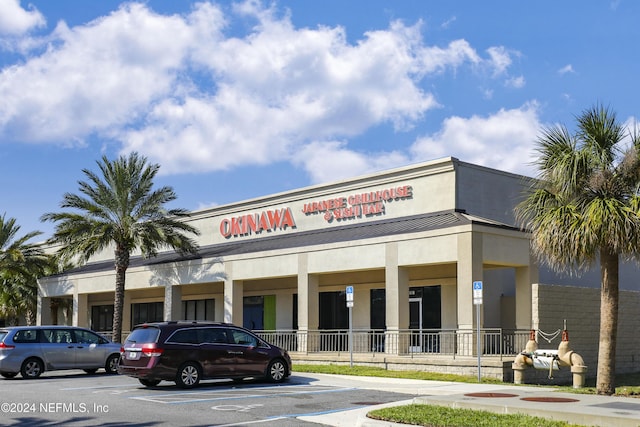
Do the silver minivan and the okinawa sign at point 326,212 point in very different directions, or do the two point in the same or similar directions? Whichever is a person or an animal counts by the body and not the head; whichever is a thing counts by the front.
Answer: very different directions

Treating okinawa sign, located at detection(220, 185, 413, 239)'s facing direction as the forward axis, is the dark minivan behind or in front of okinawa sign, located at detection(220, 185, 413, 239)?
in front

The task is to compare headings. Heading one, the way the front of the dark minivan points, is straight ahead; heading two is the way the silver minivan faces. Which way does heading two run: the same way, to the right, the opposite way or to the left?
the same way

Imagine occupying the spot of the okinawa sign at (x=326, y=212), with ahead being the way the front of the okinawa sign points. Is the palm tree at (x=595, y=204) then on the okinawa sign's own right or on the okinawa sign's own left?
on the okinawa sign's own left

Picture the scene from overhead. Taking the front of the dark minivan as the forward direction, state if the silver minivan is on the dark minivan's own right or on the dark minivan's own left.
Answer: on the dark minivan's own left

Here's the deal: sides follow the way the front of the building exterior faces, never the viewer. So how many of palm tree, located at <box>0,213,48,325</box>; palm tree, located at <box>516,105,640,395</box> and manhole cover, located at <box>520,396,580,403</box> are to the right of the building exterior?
1

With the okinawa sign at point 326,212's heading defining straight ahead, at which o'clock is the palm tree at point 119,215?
The palm tree is roughly at 2 o'clock from the okinawa sign.

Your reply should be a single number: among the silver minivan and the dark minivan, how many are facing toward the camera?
0

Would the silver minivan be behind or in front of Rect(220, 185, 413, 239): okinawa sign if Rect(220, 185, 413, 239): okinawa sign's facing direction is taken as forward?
in front

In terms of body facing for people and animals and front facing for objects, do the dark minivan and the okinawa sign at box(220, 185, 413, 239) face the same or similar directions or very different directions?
very different directions

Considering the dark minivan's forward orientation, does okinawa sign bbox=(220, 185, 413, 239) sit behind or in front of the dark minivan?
in front

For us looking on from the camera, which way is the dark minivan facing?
facing away from the viewer and to the right of the viewer

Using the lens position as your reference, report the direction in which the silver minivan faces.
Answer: facing away from the viewer and to the right of the viewer
